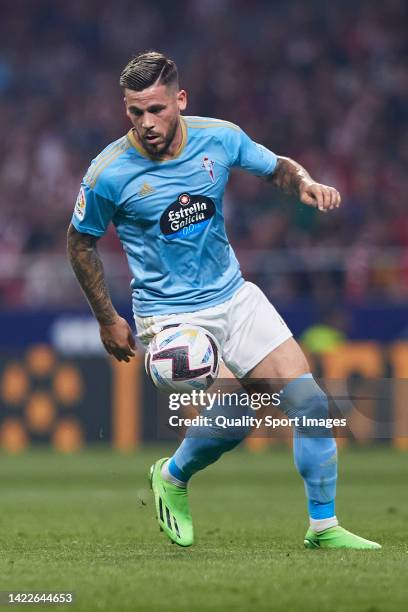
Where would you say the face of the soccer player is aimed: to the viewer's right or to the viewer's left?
to the viewer's left

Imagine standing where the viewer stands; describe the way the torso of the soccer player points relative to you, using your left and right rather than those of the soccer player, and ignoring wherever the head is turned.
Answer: facing the viewer
